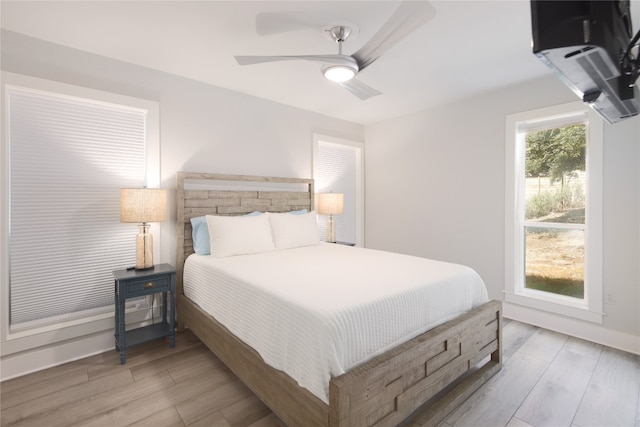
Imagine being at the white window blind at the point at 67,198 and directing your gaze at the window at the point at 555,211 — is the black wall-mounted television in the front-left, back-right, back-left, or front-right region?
front-right

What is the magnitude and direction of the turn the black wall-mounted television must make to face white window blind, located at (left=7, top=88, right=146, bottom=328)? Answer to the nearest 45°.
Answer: approximately 45° to its left

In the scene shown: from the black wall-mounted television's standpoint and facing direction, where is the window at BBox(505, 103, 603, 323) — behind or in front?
in front

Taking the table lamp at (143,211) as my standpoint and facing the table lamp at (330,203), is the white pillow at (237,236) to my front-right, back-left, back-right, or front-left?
front-right

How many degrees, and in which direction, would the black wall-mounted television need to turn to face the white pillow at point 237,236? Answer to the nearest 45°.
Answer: approximately 45° to its left

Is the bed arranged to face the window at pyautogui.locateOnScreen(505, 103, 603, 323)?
no

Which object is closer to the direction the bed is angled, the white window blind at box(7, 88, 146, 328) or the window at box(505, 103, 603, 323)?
the window

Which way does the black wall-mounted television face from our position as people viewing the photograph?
facing away from the viewer and to the left of the viewer

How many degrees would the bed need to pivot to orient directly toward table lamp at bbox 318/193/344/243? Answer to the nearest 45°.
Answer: approximately 135° to its left

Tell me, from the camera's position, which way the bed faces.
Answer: facing the viewer and to the right of the viewer
